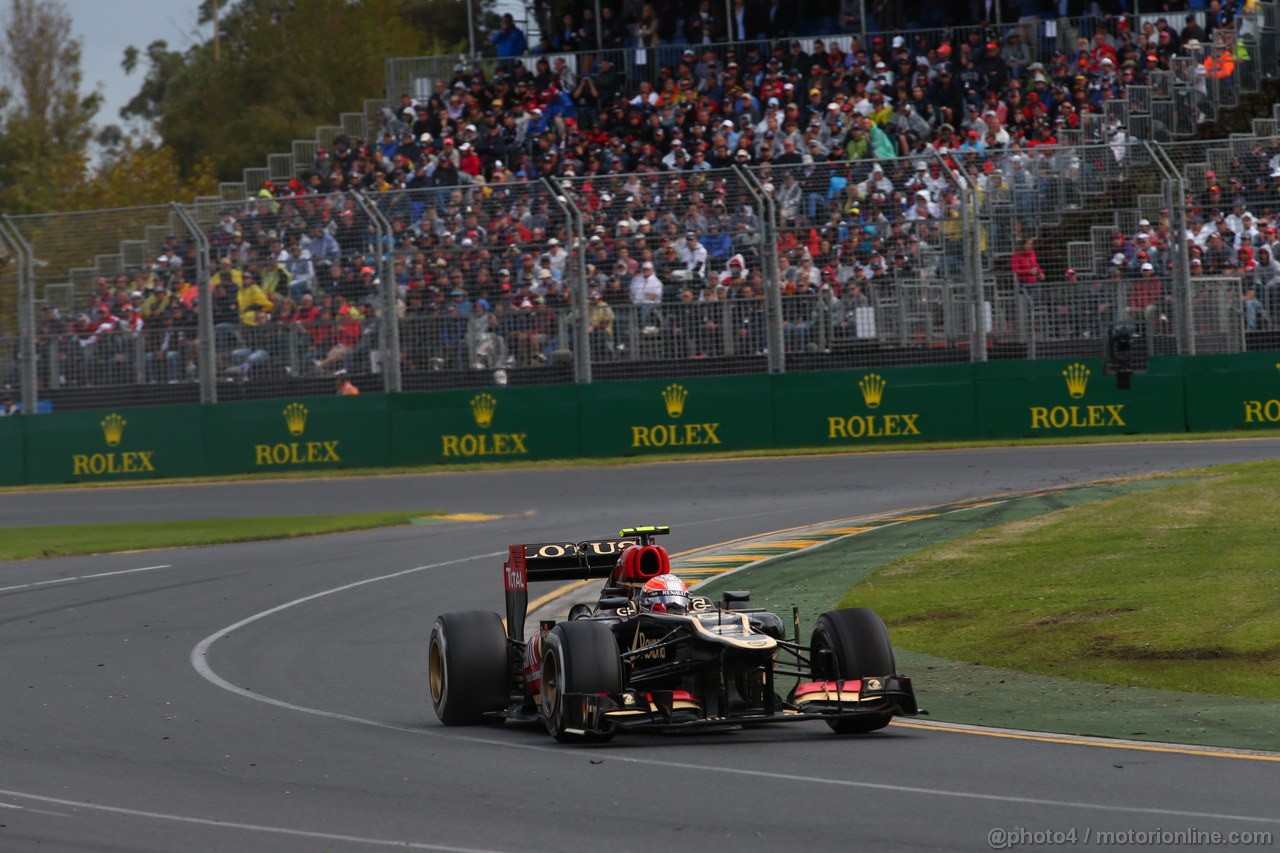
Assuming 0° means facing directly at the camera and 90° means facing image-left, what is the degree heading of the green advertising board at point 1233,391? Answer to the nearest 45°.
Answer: approximately 0°

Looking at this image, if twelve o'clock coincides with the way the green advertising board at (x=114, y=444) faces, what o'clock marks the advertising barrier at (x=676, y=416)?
The advertising barrier is roughly at 10 o'clock from the green advertising board.

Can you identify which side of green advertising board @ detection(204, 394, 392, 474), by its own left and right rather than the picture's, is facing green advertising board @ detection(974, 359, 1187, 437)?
left

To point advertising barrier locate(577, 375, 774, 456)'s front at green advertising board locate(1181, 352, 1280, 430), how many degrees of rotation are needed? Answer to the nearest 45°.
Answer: approximately 90° to its left

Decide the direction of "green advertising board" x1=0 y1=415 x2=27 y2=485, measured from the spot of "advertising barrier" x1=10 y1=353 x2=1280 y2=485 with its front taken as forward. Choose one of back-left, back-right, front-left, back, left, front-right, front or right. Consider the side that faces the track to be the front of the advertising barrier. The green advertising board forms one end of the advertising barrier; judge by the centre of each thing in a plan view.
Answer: right

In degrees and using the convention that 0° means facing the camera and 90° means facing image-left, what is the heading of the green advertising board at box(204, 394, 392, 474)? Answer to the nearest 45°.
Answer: approximately 0°

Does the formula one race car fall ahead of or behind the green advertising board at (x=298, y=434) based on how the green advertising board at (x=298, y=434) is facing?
ahead

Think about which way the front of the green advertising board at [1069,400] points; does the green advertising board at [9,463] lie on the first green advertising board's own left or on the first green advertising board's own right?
on the first green advertising board's own right

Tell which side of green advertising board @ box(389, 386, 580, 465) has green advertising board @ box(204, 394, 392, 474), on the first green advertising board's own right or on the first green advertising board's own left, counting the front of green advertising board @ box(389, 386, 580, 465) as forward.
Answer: on the first green advertising board's own right

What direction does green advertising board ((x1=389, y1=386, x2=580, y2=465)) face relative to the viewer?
toward the camera

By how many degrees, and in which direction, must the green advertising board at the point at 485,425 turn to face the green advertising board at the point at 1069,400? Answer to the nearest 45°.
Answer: approximately 90° to its left

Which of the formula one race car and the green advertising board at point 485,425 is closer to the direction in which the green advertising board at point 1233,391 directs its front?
the formula one race car

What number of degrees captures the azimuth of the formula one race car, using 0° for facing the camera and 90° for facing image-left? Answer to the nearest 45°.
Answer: approximately 315°

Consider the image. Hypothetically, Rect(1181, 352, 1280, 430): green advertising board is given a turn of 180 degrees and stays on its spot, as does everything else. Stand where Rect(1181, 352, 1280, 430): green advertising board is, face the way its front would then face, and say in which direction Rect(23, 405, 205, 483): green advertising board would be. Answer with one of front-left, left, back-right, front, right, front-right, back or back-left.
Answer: left

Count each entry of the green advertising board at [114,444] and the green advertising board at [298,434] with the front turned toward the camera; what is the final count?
2

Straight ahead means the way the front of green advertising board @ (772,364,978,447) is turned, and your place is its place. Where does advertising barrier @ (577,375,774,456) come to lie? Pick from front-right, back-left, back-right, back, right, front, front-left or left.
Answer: right
